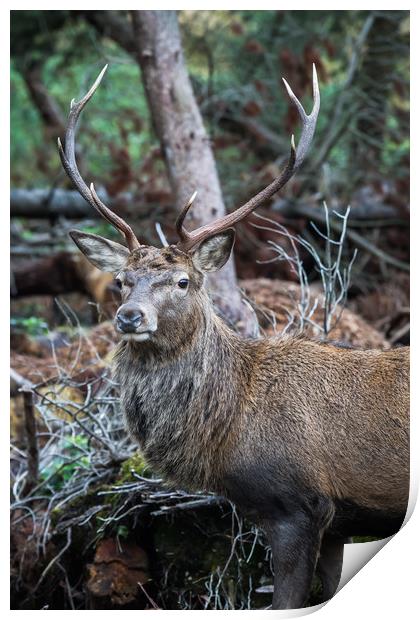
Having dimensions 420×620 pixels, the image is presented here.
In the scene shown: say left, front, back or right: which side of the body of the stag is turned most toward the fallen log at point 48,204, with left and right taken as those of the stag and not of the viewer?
right

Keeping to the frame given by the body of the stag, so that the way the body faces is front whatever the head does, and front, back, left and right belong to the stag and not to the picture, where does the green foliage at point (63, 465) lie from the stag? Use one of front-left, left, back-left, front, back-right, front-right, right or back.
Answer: front-right

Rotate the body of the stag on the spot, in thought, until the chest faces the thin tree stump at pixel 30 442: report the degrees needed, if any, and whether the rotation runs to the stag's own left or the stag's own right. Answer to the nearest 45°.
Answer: approximately 45° to the stag's own right

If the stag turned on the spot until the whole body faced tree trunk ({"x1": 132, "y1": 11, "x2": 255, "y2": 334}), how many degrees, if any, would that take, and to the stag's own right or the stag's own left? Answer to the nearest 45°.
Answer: approximately 90° to the stag's own right

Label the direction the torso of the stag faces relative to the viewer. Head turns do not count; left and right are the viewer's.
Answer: facing to the left of the viewer
